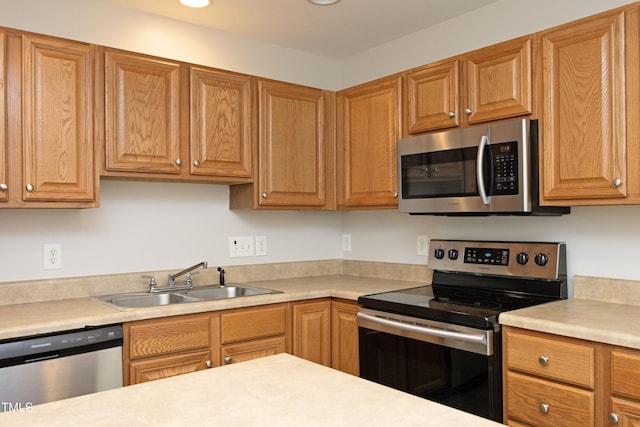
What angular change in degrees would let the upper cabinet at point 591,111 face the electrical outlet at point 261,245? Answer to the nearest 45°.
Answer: approximately 45° to its right

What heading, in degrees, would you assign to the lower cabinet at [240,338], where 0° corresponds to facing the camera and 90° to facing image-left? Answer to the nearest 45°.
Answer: approximately 315°

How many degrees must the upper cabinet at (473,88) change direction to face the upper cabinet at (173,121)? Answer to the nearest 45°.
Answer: approximately 45° to its right

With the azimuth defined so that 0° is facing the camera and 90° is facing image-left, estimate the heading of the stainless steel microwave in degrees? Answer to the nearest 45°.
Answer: approximately 45°
